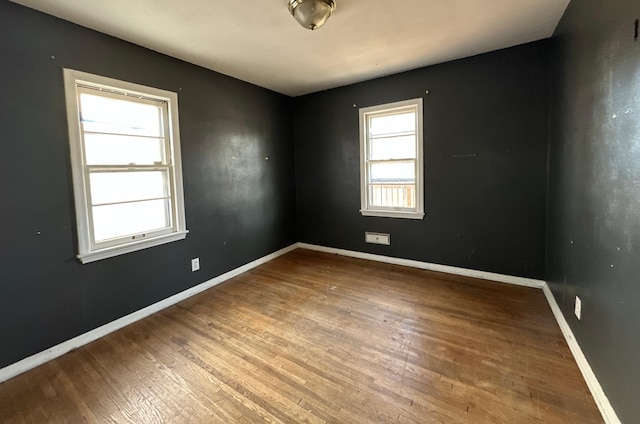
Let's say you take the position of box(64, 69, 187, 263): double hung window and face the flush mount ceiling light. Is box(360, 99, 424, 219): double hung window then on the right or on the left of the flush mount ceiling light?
left

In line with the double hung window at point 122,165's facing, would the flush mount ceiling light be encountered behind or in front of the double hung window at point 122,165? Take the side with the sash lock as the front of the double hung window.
in front

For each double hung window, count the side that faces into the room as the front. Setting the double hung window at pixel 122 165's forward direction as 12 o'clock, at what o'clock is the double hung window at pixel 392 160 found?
the double hung window at pixel 392 160 is roughly at 11 o'clock from the double hung window at pixel 122 165.

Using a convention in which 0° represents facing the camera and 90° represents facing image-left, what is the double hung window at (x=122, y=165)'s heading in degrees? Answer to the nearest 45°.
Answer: approximately 315°
